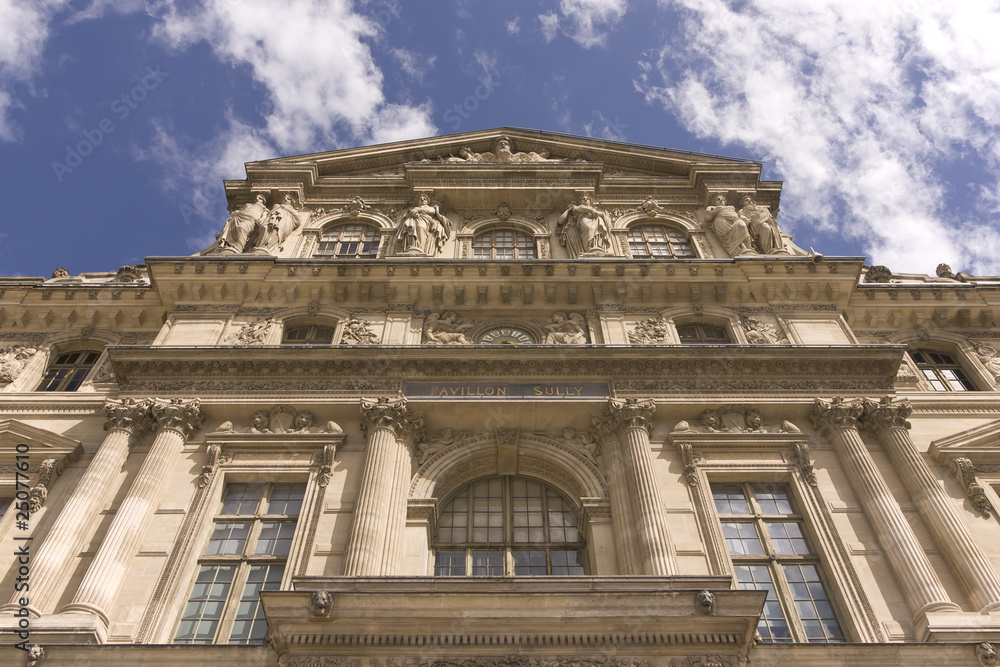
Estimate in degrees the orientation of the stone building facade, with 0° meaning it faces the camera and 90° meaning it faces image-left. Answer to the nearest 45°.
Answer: approximately 0°
